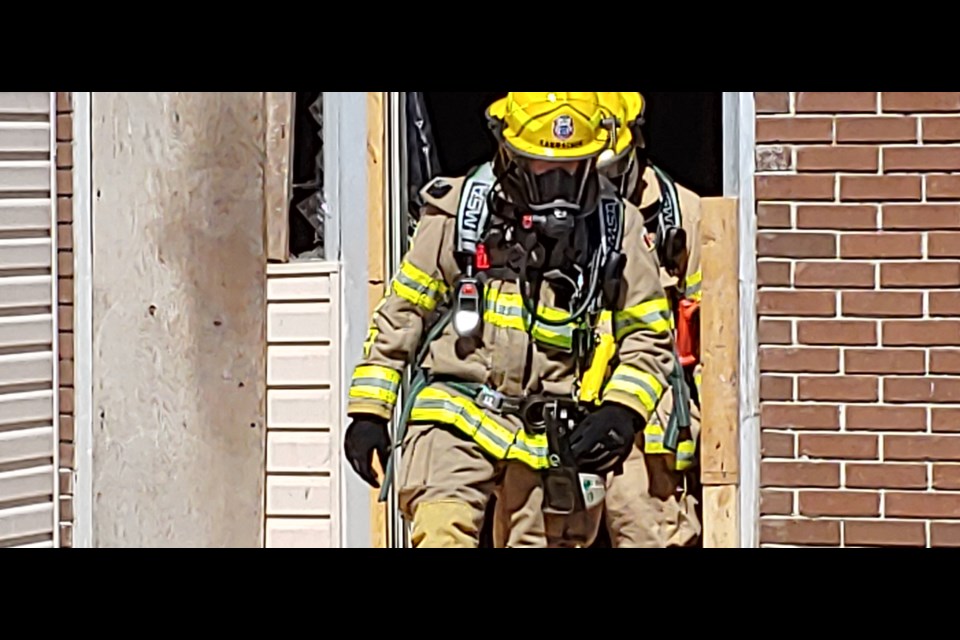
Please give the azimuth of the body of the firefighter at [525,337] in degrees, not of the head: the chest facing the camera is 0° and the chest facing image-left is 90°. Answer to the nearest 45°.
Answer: approximately 0°

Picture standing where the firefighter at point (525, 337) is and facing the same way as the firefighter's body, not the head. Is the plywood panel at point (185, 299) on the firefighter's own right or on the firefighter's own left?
on the firefighter's own right

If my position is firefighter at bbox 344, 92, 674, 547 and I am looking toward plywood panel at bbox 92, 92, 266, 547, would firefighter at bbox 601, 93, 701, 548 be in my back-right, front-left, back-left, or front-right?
back-right
